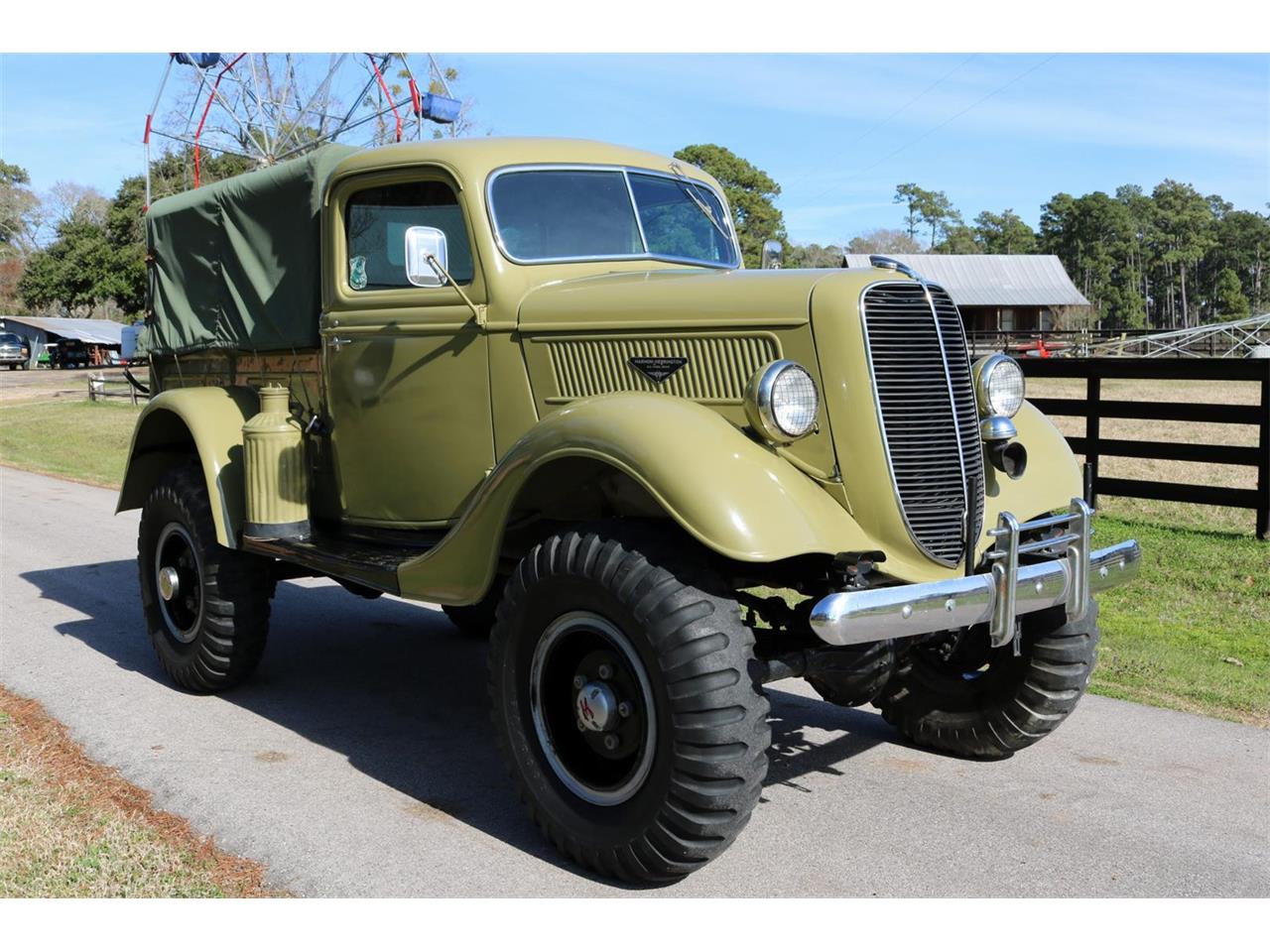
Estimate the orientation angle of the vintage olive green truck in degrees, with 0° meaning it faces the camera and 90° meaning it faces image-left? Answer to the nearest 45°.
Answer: approximately 315°

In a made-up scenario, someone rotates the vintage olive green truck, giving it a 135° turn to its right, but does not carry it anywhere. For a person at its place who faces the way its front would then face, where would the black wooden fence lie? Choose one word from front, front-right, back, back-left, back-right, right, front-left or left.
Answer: back-right

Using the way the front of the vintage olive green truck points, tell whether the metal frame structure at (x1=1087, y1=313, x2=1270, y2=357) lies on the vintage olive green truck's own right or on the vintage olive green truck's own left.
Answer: on the vintage olive green truck's own left
